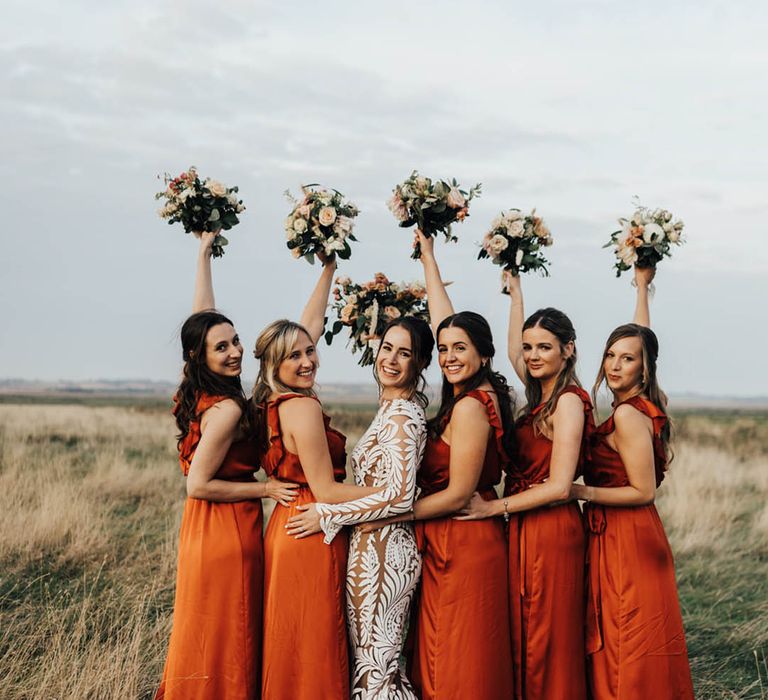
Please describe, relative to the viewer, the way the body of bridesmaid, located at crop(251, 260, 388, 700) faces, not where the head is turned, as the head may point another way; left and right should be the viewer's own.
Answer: facing to the right of the viewer

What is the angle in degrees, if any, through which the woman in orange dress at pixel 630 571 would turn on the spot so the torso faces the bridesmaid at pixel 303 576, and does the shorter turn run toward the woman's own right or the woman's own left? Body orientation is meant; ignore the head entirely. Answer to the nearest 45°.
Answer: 0° — they already face them

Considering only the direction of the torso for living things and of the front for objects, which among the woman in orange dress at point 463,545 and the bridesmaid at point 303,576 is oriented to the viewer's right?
the bridesmaid

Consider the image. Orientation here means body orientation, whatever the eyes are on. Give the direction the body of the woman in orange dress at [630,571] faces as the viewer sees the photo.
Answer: to the viewer's left

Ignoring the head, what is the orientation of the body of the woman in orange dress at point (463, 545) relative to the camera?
to the viewer's left

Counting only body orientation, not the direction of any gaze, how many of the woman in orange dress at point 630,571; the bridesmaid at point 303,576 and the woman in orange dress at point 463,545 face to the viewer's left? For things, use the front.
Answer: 2
